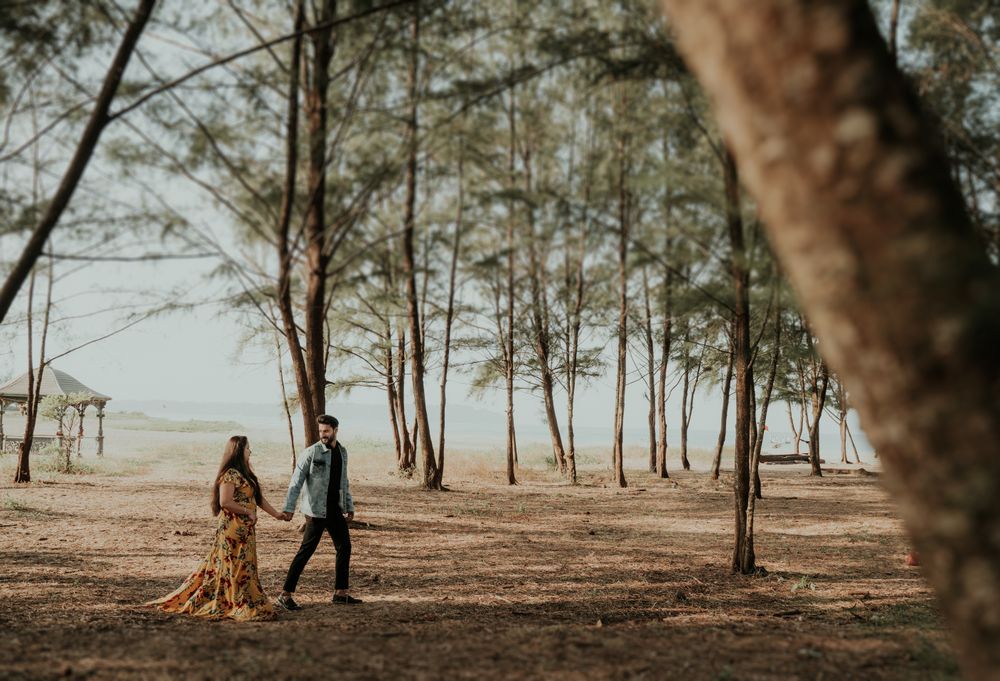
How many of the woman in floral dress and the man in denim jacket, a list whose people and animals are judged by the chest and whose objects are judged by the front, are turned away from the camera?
0

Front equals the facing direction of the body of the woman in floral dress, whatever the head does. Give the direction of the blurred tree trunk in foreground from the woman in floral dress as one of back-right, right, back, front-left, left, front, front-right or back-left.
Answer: right

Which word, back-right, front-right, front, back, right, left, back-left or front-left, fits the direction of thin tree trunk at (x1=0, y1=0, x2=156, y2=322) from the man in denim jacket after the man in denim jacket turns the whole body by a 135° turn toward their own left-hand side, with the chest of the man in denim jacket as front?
back-left

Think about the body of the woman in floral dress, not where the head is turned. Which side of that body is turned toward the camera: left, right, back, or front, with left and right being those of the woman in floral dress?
right

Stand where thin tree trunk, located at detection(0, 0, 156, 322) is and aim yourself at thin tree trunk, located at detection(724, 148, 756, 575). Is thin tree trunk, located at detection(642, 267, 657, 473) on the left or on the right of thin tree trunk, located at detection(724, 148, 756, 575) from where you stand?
left

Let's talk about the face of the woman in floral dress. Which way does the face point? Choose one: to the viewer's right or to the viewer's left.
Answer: to the viewer's right

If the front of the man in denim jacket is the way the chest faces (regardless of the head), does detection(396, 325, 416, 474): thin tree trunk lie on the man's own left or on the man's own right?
on the man's own left

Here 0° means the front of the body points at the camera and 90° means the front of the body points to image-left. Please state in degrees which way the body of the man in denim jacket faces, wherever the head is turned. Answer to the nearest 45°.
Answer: approximately 315°
